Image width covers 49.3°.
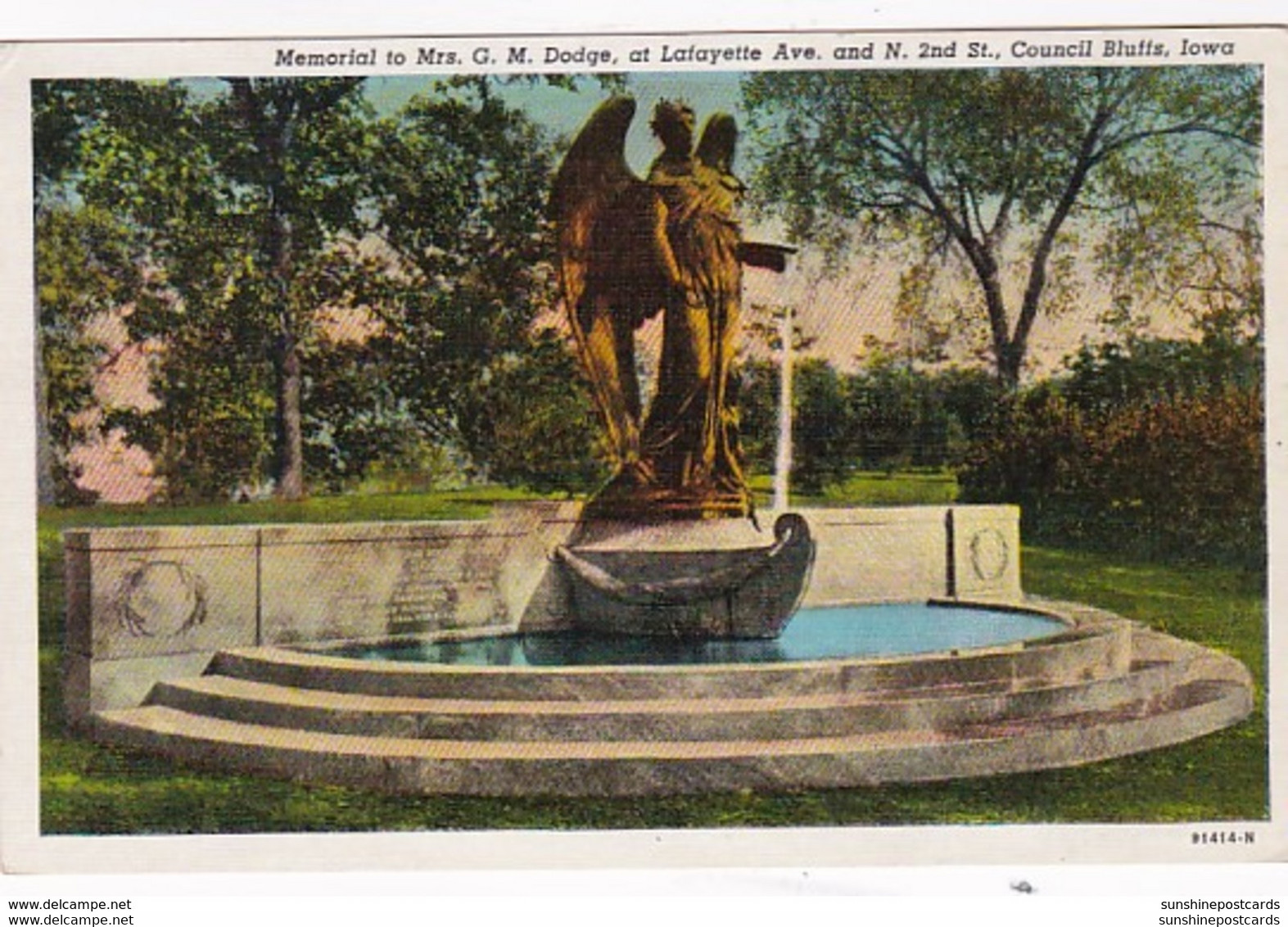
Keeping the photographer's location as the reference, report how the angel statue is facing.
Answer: facing the viewer and to the right of the viewer
